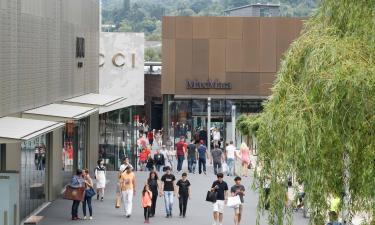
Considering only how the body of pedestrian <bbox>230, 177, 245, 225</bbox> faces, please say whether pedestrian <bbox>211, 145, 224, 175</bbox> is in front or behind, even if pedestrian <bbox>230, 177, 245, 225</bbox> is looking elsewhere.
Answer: behind

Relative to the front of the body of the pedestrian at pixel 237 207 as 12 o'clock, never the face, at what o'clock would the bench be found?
The bench is roughly at 3 o'clock from the pedestrian.

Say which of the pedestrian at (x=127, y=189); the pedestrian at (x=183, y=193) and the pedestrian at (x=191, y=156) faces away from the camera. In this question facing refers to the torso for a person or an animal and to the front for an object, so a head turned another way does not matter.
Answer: the pedestrian at (x=191, y=156)

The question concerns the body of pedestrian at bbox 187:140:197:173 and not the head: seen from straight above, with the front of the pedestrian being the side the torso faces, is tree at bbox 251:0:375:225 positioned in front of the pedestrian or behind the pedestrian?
behind

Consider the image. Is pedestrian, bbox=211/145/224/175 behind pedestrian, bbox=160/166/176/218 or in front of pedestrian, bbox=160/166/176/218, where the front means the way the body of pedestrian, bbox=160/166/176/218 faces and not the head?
behind

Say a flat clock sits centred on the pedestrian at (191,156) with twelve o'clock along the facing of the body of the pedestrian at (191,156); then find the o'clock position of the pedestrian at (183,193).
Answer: the pedestrian at (183,193) is roughly at 6 o'clock from the pedestrian at (191,156).
